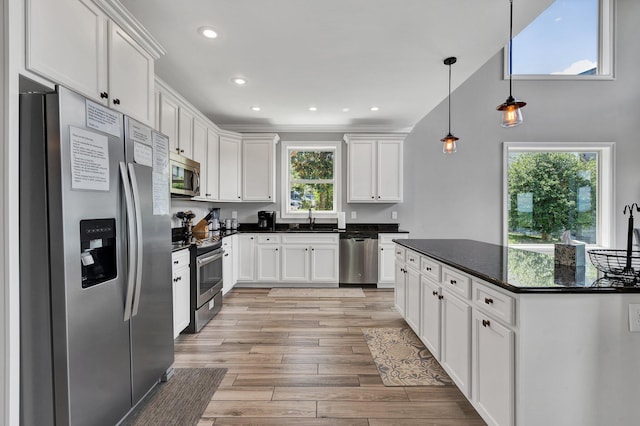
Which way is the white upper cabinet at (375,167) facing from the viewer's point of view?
toward the camera

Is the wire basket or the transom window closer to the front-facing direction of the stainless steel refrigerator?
the wire basket

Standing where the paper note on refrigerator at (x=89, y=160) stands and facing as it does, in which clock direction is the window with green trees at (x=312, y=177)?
The window with green trees is roughly at 9 o'clock from the paper note on refrigerator.

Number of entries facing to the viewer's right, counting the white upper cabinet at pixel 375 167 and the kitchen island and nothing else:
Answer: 0

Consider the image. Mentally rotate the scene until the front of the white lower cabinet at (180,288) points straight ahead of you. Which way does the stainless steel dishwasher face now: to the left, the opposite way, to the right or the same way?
to the right

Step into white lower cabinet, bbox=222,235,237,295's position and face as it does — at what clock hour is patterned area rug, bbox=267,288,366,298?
The patterned area rug is roughly at 12 o'clock from the white lower cabinet.

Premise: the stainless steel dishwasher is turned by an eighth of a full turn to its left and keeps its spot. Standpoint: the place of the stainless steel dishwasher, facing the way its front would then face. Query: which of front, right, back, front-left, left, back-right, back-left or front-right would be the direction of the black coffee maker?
back-right

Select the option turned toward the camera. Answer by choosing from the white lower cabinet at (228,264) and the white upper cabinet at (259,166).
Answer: the white upper cabinet

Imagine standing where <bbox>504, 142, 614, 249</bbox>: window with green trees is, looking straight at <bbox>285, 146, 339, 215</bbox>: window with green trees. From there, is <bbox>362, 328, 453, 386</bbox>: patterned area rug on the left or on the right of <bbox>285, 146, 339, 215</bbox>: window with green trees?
left

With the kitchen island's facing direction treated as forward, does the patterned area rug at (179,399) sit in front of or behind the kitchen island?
in front

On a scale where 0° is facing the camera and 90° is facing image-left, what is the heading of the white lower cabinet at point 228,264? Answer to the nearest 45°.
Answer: approximately 270°

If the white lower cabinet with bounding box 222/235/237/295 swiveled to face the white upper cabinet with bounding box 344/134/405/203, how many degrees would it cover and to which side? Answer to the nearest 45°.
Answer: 0° — it already faces it

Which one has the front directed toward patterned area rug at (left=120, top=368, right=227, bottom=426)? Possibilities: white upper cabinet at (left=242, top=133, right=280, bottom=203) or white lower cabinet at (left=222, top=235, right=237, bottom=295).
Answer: the white upper cabinet

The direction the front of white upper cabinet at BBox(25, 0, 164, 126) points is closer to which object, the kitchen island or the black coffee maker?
the kitchen island

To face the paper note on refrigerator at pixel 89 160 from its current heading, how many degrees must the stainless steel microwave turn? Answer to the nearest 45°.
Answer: approximately 45° to its right

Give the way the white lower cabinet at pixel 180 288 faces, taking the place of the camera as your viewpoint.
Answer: facing the viewer and to the right of the viewer

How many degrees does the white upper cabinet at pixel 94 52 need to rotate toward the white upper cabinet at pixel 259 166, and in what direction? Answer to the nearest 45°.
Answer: approximately 90° to its left

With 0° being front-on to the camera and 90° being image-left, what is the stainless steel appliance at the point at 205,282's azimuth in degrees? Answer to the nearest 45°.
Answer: approximately 315°
